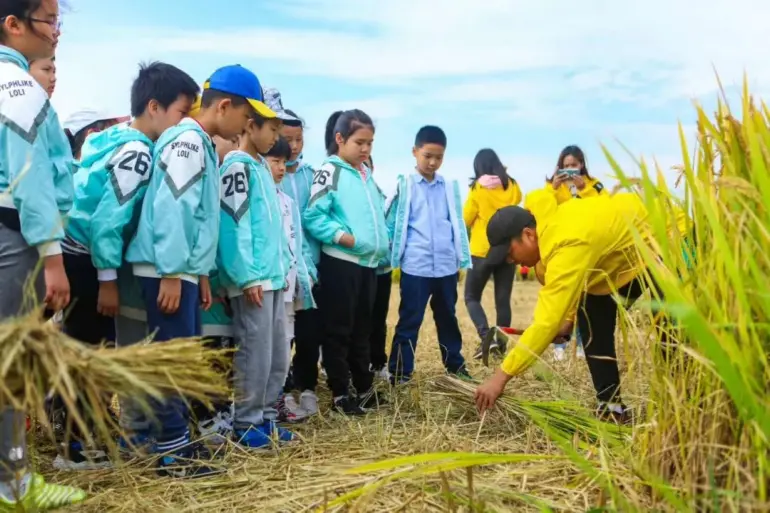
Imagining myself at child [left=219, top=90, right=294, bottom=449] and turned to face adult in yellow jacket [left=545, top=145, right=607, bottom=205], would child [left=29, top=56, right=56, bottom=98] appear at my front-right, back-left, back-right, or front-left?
back-left

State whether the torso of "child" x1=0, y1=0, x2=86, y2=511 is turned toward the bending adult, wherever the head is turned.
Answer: yes

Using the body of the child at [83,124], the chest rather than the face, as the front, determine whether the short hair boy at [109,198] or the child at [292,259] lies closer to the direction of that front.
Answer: the child

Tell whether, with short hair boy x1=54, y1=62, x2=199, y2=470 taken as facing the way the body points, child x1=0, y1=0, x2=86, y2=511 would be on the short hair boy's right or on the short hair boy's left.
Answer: on the short hair boy's right

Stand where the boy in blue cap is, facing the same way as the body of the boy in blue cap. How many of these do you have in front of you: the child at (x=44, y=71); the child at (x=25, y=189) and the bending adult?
1

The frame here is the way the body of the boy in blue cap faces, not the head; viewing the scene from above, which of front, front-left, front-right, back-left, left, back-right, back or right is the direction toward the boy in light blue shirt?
front-left

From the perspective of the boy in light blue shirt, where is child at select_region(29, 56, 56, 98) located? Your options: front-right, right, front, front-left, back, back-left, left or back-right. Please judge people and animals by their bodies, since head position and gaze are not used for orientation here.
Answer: front-right

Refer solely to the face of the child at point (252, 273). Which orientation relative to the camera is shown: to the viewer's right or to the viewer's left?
to the viewer's right

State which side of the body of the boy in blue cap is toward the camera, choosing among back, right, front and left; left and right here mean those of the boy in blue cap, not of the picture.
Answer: right

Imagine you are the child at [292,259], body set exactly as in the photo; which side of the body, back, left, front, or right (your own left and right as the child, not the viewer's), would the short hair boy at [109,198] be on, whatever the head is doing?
right

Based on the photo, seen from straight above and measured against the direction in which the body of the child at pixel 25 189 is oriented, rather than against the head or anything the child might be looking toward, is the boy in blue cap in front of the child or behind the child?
in front

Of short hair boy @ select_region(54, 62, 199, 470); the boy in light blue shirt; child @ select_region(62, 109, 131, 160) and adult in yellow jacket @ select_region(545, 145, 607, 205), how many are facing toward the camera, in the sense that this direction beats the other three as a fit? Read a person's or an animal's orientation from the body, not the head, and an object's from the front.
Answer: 2
